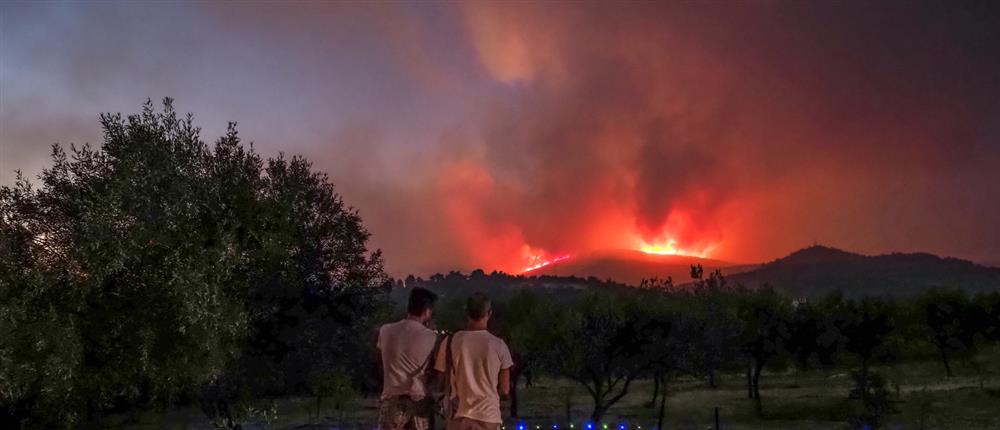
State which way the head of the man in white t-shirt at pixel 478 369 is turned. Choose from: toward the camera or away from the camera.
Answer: away from the camera

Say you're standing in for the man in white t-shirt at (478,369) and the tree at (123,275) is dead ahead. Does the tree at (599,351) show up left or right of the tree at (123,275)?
right

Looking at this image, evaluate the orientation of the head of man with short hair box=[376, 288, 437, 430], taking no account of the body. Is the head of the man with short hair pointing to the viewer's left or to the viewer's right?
to the viewer's right

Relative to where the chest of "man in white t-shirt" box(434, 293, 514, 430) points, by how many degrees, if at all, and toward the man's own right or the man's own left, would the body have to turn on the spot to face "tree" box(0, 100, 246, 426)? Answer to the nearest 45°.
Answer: approximately 45° to the man's own left

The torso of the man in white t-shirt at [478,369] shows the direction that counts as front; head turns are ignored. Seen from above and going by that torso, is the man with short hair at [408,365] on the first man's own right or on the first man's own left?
on the first man's own left

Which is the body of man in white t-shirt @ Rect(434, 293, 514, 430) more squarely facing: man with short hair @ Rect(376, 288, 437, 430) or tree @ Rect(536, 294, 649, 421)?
the tree

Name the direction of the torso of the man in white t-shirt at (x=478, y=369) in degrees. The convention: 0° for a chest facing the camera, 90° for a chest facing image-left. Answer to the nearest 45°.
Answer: approximately 180°
